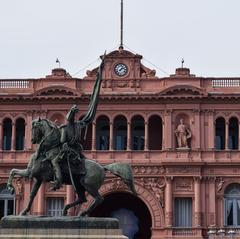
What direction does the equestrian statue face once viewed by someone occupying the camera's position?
facing to the left of the viewer
